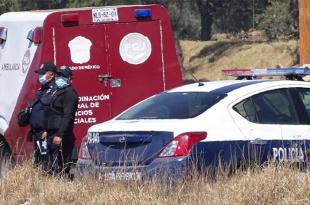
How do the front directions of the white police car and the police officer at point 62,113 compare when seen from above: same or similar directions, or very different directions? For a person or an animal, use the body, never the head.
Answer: very different directions

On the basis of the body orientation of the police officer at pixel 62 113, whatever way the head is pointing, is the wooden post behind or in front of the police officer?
behind

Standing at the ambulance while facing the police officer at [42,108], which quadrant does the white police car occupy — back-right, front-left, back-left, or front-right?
front-left

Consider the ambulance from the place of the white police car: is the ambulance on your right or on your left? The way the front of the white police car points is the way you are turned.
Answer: on your left

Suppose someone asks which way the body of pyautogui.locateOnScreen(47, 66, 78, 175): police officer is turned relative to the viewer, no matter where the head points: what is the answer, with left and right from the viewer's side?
facing the viewer and to the left of the viewer

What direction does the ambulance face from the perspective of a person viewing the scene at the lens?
facing away from the viewer and to the left of the viewer

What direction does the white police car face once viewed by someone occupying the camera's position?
facing away from the viewer and to the right of the viewer
